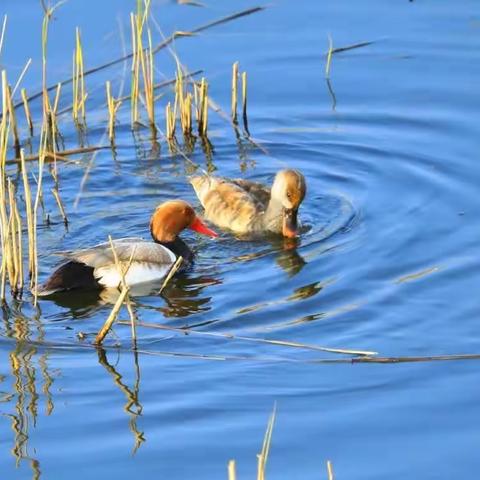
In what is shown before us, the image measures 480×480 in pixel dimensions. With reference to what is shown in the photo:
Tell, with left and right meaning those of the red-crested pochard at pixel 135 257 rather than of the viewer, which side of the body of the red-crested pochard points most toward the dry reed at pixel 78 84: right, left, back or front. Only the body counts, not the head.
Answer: left

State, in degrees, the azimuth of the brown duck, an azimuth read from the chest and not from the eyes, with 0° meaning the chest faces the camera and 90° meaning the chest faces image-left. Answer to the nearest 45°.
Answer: approximately 315°

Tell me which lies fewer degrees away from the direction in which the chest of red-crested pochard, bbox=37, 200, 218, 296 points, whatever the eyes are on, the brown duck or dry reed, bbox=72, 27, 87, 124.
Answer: the brown duck

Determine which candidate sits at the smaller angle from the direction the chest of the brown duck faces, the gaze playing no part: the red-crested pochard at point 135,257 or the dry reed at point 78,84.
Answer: the red-crested pochard

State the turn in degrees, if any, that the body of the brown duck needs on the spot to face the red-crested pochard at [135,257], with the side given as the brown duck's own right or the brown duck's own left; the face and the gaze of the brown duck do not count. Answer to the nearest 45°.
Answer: approximately 90° to the brown duck's own right

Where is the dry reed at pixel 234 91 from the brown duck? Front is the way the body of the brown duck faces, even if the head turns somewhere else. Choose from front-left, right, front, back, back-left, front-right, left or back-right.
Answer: back-left

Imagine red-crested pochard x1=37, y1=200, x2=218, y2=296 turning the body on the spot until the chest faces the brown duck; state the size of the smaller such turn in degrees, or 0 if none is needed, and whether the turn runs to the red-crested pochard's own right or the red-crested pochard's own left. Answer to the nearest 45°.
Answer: approximately 45° to the red-crested pochard's own left

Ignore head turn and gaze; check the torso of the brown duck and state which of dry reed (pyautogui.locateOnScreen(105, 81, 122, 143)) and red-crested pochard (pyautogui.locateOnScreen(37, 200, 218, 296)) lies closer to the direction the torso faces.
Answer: the red-crested pochard

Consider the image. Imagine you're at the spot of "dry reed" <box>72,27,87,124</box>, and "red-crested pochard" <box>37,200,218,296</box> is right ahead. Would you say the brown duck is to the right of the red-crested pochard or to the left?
left

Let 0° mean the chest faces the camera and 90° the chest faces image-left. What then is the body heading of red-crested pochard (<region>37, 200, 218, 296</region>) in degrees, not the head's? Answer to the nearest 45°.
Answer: approximately 270°

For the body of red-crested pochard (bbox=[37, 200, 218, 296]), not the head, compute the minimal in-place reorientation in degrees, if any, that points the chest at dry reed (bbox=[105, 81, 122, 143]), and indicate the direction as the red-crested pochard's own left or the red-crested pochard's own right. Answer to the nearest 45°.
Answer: approximately 90° to the red-crested pochard's own left

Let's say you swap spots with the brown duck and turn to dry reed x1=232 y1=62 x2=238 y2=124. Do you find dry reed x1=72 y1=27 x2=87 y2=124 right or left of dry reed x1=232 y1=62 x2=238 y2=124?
left
